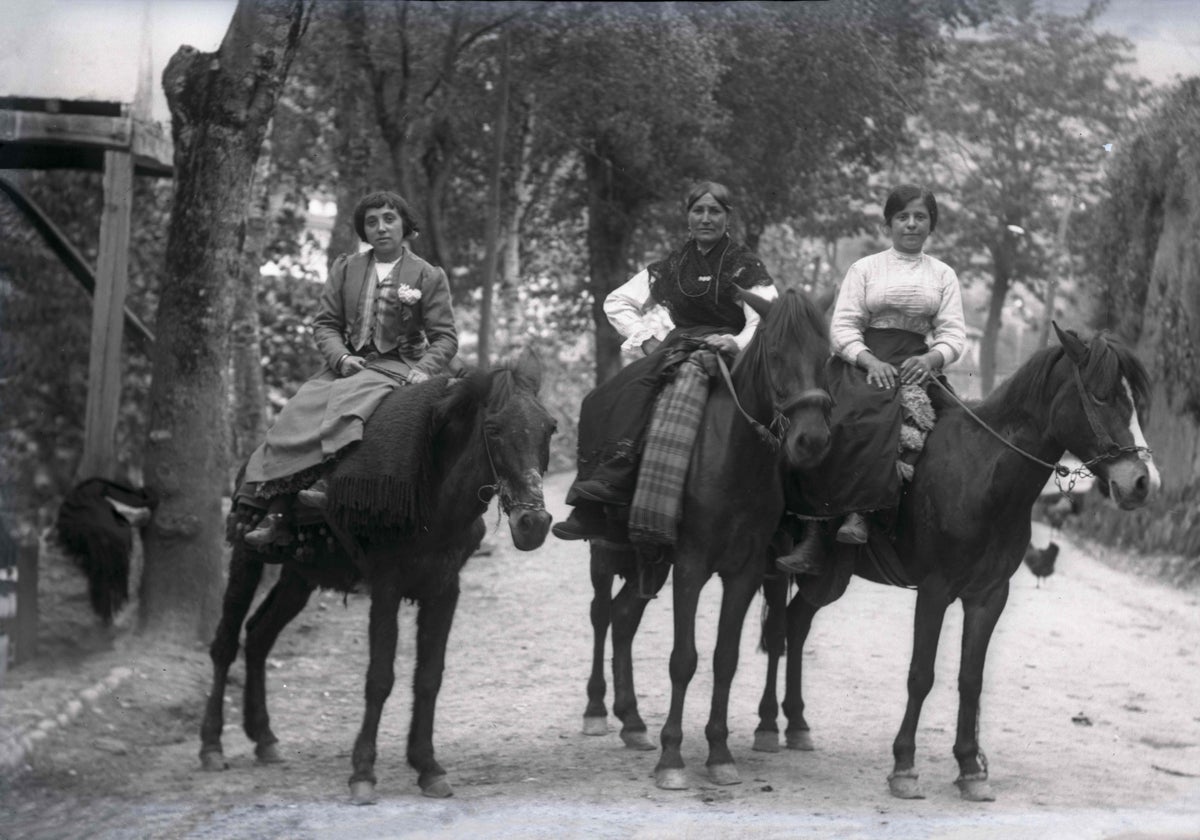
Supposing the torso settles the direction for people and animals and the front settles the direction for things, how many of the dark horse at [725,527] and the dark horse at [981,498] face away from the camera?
0

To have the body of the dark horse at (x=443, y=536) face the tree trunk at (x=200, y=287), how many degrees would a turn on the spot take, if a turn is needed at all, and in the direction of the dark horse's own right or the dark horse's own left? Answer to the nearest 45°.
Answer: approximately 180°

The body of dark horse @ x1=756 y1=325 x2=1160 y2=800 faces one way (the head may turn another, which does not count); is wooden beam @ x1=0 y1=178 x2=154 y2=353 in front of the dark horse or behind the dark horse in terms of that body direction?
behind

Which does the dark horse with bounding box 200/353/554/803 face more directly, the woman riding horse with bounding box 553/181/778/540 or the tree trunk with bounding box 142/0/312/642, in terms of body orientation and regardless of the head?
the woman riding horse

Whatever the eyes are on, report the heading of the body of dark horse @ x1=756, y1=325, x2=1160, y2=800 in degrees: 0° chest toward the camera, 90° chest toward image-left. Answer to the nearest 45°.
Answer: approximately 315°

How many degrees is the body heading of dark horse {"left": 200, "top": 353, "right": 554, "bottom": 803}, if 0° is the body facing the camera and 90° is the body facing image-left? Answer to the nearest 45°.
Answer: approximately 315°

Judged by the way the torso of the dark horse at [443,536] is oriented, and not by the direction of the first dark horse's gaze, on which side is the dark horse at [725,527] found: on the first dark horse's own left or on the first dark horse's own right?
on the first dark horse's own left

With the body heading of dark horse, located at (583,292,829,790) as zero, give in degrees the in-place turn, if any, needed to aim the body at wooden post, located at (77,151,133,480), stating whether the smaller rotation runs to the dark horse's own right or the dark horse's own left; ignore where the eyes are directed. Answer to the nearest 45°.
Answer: approximately 180°

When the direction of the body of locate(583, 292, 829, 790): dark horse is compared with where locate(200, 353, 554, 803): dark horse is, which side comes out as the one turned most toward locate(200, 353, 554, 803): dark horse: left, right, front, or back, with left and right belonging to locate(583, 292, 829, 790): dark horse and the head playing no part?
right

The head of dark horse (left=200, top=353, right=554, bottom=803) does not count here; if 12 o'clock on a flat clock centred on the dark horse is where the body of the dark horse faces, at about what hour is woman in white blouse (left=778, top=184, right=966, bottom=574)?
The woman in white blouse is roughly at 10 o'clock from the dark horse.
